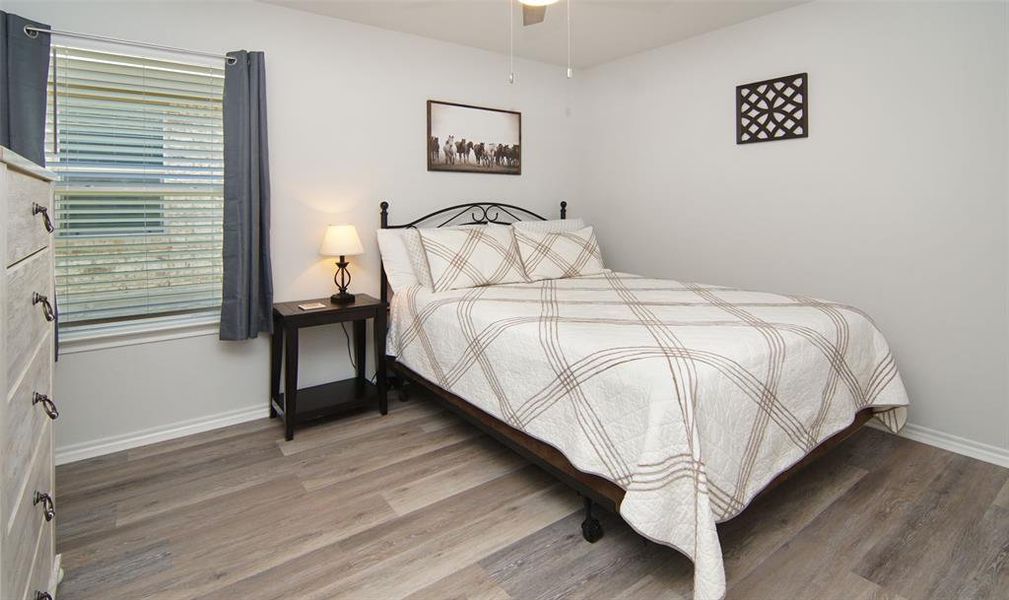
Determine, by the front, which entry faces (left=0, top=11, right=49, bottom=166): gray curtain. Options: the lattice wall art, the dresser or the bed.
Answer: the lattice wall art

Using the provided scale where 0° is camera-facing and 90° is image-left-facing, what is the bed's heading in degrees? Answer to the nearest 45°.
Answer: approximately 315°

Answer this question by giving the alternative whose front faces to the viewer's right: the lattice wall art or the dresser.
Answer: the dresser

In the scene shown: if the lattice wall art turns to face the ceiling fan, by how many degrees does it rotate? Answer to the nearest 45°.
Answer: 0° — it already faces it

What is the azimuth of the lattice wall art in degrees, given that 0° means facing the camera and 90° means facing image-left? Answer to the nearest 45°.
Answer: approximately 45°

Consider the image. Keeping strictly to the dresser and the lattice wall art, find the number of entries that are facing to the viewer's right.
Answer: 1

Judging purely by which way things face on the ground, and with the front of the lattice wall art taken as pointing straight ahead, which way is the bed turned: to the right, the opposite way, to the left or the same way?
to the left

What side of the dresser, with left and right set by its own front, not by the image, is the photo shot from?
right

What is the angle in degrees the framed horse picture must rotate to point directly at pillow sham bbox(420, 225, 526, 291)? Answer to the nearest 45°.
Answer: approximately 45° to its right
